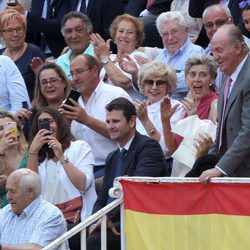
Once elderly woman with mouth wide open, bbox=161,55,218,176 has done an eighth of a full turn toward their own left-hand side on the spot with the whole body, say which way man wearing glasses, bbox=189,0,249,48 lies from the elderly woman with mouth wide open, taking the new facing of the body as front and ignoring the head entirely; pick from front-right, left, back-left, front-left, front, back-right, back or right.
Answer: back

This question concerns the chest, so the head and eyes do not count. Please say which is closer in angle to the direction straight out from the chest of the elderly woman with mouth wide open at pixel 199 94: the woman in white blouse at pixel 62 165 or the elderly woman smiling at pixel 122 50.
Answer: the woman in white blouse

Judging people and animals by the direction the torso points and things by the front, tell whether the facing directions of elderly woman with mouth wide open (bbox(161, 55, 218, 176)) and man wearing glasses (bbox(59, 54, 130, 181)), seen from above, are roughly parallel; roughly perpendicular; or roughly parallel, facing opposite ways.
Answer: roughly parallel

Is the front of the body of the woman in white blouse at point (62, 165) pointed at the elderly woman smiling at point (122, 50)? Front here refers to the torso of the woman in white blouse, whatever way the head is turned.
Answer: no

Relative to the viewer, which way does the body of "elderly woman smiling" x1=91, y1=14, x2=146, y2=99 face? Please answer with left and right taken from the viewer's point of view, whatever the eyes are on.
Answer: facing the viewer and to the left of the viewer

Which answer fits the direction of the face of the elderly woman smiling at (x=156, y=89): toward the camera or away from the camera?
toward the camera

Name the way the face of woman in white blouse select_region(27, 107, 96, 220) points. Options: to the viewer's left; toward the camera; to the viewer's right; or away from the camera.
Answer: toward the camera

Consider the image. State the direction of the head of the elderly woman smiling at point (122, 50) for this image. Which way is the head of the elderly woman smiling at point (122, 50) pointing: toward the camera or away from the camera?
toward the camera

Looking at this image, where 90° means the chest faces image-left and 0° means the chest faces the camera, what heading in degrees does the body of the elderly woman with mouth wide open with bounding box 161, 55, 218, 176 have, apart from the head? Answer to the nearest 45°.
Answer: approximately 45°

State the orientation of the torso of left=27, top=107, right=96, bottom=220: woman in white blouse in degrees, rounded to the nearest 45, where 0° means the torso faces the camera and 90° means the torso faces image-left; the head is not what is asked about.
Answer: approximately 45°

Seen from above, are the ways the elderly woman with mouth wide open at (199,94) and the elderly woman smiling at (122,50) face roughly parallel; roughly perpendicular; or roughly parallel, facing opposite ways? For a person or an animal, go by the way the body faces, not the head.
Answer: roughly parallel

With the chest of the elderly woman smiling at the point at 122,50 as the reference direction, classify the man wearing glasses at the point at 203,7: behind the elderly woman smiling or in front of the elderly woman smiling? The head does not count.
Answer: behind

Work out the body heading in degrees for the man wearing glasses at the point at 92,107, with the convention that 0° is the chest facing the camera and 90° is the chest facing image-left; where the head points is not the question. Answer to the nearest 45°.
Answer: approximately 45°

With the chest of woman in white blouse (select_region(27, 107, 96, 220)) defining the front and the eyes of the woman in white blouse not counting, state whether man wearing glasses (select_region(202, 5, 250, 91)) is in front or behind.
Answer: behind

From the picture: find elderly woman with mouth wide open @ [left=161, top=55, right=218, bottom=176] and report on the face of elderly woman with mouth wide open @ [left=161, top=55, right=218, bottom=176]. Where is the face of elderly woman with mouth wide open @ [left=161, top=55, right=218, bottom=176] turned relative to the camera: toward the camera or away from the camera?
toward the camera

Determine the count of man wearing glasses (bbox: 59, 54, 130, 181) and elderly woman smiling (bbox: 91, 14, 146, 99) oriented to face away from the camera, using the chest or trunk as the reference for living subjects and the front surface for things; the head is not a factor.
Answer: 0

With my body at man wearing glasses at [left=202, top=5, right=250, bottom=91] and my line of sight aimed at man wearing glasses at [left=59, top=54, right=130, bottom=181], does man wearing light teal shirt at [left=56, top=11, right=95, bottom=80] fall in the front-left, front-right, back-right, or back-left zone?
front-right

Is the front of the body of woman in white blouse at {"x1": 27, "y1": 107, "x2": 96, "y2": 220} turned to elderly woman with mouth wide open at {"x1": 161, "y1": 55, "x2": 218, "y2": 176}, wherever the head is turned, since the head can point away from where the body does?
no

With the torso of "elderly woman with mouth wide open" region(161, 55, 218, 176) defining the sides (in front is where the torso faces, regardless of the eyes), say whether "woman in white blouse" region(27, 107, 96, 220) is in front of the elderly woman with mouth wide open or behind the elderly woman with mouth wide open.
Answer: in front

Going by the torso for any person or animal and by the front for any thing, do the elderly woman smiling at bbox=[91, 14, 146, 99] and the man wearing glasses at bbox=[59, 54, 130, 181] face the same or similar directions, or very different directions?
same or similar directions

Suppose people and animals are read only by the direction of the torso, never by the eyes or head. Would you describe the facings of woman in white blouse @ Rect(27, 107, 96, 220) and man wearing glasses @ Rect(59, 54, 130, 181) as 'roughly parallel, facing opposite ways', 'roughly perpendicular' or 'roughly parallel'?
roughly parallel

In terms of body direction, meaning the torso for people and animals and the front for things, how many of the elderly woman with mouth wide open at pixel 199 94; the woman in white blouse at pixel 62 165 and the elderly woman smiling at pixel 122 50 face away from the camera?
0
